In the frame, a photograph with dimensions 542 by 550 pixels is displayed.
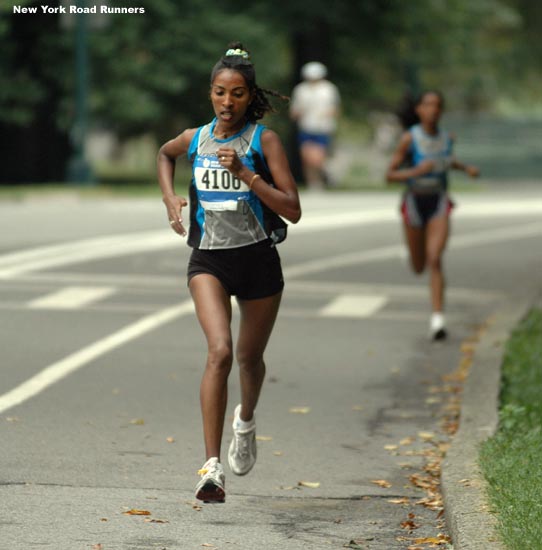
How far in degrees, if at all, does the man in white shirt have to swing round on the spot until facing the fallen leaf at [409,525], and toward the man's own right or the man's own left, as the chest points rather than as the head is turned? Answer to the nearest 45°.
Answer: approximately 180°

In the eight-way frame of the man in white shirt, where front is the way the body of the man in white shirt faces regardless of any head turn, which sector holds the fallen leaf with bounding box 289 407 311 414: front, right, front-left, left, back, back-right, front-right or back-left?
back

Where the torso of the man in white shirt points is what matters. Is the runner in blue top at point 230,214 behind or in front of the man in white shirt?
behind

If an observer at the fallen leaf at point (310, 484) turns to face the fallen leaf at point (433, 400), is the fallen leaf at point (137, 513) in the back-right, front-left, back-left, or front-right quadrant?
back-left

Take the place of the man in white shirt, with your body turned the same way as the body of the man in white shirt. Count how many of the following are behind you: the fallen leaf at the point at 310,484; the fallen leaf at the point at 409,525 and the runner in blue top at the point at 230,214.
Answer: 3

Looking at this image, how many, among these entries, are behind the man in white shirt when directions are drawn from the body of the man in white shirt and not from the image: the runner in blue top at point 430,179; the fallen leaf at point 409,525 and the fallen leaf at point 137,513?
3

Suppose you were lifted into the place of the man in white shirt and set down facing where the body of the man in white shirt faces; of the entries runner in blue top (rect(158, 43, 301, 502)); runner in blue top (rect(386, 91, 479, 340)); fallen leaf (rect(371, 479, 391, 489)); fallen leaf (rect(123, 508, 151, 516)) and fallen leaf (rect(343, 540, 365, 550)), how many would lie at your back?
5

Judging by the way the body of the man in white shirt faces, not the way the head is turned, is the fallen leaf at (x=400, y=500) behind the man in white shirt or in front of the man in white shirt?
behind

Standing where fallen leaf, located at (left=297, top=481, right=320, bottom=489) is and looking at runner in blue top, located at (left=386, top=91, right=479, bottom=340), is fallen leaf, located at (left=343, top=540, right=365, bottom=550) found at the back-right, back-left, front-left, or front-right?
back-right

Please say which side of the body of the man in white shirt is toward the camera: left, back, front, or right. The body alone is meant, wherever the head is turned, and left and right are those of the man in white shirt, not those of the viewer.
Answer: back

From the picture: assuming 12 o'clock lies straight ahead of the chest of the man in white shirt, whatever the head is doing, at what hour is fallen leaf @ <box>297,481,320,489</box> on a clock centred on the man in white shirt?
The fallen leaf is roughly at 6 o'clock from the man in white shirt.

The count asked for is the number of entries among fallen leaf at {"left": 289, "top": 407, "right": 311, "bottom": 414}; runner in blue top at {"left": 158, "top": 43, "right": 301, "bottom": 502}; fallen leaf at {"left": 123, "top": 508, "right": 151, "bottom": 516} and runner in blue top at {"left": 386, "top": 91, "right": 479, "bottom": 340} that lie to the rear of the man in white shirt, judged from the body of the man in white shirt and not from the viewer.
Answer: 4

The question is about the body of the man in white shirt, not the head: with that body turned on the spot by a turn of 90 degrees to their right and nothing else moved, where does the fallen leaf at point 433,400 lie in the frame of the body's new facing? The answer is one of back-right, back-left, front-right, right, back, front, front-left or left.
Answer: right

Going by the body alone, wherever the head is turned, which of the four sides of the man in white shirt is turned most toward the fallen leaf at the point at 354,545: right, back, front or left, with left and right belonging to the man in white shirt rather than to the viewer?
back

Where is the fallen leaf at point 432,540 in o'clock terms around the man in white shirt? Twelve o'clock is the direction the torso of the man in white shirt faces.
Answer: The fallen leaf is roughly at 6 o'clock from the man in white shirt.
